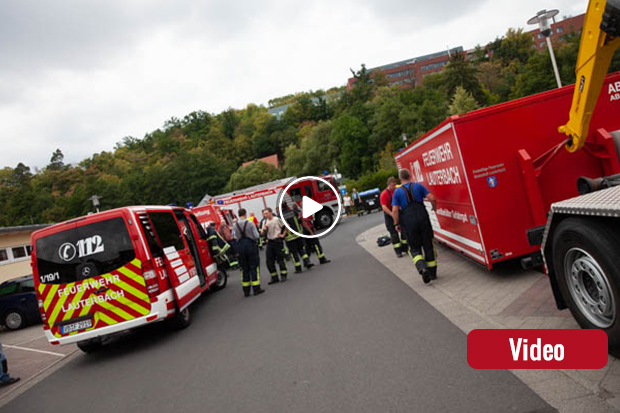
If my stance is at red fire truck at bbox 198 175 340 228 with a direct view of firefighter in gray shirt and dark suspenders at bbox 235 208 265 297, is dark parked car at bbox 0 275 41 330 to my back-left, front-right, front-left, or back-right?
front-right

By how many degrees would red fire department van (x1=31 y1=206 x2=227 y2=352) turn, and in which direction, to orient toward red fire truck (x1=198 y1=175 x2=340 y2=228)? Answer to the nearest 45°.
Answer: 0° — it already faces it

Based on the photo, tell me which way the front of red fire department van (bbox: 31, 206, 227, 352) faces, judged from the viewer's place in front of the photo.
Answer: facing away from the viewer and to the right of the viewer

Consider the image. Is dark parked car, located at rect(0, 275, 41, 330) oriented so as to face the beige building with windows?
no

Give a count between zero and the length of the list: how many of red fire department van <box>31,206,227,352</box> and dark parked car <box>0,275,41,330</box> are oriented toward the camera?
0

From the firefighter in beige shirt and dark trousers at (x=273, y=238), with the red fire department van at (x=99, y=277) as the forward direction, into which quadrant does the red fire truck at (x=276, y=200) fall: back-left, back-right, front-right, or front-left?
back-right

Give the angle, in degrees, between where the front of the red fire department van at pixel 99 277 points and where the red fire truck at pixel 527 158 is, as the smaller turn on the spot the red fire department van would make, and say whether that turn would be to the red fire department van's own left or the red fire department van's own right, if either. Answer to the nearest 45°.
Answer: approximately 90° to the red fire department van's own right

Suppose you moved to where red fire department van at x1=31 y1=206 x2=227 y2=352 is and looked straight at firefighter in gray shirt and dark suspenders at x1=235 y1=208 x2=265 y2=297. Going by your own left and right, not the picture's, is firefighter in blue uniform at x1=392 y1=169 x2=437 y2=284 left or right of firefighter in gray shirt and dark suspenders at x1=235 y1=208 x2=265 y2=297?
right

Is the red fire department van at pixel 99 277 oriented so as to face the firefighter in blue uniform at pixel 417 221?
no

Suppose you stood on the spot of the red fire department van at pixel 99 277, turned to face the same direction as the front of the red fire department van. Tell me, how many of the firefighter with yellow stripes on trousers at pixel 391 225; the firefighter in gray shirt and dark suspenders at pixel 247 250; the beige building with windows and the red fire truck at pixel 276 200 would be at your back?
0
